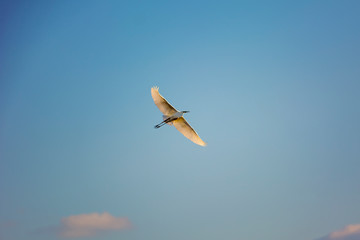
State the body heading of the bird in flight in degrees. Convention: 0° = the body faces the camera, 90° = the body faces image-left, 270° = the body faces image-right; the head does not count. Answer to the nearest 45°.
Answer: approximately 270°
